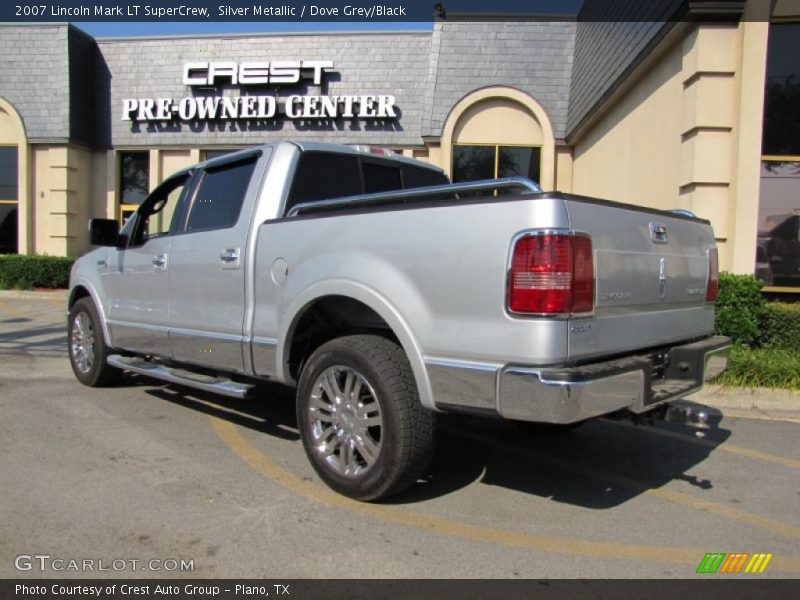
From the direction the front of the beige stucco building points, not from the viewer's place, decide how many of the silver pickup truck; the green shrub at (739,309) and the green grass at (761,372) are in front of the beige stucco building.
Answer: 3

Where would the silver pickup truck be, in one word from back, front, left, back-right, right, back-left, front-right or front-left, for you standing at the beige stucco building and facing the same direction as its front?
front

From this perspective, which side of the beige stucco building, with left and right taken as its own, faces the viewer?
front

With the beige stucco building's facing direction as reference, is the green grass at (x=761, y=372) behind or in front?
in front

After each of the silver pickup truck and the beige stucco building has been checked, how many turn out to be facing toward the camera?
1

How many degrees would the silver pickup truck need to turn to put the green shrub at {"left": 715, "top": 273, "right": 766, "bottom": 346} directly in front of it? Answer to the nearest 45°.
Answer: approximately 90° to its right

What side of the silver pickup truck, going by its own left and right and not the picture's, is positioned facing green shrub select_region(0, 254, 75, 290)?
front

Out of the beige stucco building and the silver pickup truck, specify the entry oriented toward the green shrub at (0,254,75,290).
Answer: the silver pickup truck

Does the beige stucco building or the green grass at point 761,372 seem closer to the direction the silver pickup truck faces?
the beige stucco building

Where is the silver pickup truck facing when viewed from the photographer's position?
facing away from the viewer and to the left of the viewer

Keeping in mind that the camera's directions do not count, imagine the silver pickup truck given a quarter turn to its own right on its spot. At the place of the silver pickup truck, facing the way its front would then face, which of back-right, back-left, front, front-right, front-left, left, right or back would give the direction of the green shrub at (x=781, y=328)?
front

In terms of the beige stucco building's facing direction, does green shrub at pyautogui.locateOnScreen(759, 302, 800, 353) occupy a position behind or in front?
in front

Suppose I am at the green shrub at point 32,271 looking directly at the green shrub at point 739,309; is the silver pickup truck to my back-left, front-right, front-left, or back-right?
front-right
